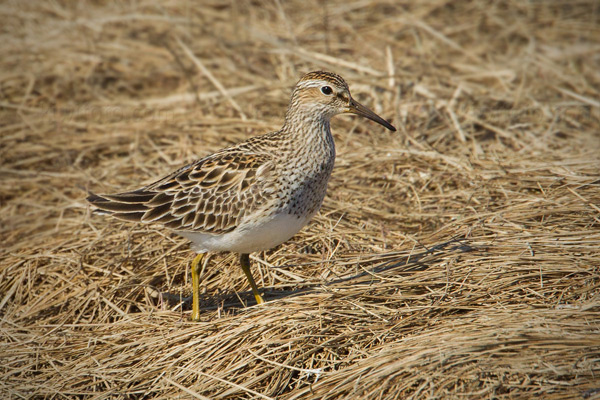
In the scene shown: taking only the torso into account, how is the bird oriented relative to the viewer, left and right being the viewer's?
facing to the right of the viewer
